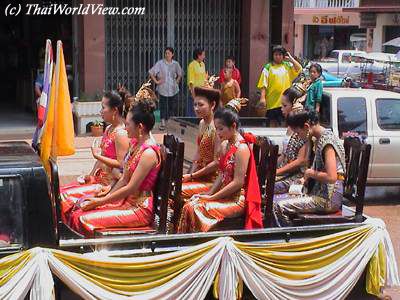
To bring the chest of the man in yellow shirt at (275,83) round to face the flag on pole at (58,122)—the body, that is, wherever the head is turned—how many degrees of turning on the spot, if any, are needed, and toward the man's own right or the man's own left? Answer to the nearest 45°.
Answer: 0° — they already face it

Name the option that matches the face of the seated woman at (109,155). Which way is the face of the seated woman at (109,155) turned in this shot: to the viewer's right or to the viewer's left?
to the viewer's left

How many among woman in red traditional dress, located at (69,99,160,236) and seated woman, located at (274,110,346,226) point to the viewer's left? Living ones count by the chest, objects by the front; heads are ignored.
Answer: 2

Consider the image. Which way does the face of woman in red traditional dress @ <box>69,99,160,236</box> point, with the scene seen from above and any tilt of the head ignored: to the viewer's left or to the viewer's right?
to the viewer's left

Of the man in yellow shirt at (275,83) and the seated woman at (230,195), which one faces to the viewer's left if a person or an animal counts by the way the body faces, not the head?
the seated woman

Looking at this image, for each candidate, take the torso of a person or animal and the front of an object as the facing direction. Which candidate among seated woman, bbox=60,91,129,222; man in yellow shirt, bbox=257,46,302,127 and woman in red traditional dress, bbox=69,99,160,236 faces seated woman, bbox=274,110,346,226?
the man in yellow shirt

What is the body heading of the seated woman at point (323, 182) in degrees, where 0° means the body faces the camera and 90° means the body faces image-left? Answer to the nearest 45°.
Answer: approximately 90°

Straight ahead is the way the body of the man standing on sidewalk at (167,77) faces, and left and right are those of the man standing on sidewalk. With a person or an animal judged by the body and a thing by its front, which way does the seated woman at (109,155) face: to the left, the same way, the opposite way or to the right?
to the right

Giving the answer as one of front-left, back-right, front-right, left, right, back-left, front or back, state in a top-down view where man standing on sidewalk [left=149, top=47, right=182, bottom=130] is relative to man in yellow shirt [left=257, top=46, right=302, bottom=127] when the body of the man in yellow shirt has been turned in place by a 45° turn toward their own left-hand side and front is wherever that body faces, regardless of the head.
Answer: back

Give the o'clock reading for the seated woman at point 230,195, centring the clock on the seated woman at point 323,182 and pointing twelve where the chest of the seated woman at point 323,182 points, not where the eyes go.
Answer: the seated woman at point 230,195 is roughly at 11 o'clock from the seated woman at point 323,182.

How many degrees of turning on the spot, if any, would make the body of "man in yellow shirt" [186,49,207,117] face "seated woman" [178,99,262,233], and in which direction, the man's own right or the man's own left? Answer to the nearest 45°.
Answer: approximately 45° to the man's own right

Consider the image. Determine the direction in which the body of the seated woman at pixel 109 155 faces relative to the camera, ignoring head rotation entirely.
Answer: to the viewer's left
